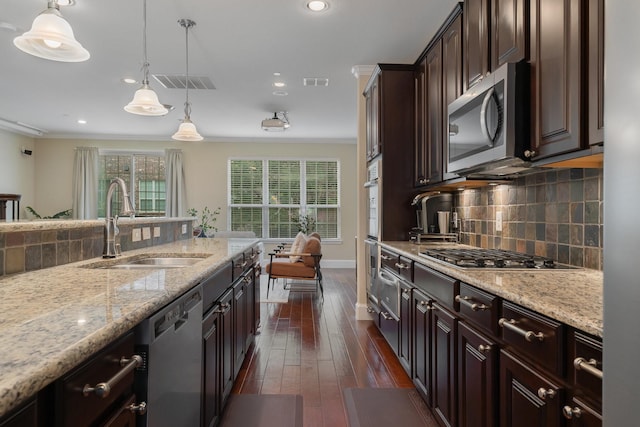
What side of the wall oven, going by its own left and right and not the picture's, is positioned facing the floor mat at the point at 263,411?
left

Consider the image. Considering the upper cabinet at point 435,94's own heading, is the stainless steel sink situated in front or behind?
in front

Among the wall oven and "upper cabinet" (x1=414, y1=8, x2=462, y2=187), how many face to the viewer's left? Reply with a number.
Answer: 2

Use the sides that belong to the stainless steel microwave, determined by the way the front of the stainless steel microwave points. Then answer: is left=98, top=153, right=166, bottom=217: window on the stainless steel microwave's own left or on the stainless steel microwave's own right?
on the stainless steel microwave's own right

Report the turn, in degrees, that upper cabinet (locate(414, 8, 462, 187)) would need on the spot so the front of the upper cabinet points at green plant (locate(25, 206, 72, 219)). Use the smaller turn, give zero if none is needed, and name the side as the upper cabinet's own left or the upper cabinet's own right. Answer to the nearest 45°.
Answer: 0° — it already faces it

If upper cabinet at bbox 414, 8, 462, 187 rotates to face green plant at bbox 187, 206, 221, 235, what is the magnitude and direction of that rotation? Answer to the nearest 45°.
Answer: approximately 45° to its right

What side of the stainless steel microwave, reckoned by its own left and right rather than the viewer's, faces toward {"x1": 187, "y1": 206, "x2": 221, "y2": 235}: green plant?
right

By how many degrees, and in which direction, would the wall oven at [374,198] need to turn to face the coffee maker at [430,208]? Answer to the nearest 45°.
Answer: approximately 135° to its left

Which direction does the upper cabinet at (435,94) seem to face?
to the viewer's left

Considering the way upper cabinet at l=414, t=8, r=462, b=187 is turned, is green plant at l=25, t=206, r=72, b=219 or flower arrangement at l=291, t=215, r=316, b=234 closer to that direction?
the green plant

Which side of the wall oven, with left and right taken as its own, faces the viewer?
left

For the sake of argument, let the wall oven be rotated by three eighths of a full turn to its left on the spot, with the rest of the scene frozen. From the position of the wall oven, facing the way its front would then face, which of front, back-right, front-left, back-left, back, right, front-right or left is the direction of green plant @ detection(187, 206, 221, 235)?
back
